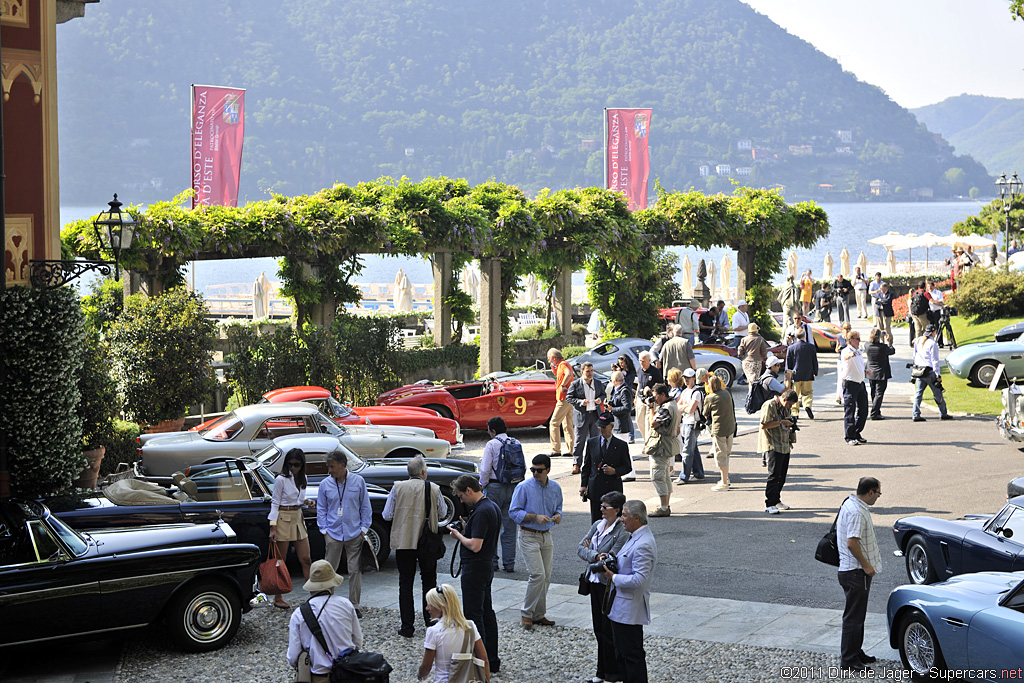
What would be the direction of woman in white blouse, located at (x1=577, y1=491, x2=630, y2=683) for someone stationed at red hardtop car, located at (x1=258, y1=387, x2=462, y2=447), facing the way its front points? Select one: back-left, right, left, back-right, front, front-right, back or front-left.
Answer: right

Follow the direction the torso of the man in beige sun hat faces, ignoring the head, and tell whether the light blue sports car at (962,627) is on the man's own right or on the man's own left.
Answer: on the man's own right

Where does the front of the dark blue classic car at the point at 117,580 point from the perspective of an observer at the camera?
facing to the right of the viewer

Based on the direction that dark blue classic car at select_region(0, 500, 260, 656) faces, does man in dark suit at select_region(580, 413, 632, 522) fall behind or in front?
in front

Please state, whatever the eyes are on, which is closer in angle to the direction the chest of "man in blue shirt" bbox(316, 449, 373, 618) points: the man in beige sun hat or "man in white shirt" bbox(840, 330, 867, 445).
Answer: the man in beige sun hat

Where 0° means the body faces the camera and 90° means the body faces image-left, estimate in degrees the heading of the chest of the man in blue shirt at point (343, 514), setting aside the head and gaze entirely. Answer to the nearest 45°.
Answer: approximately 0°

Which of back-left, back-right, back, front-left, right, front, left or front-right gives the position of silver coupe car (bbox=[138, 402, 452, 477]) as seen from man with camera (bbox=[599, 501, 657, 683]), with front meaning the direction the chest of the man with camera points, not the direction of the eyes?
front-right

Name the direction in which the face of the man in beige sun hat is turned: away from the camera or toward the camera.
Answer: away from the camera
